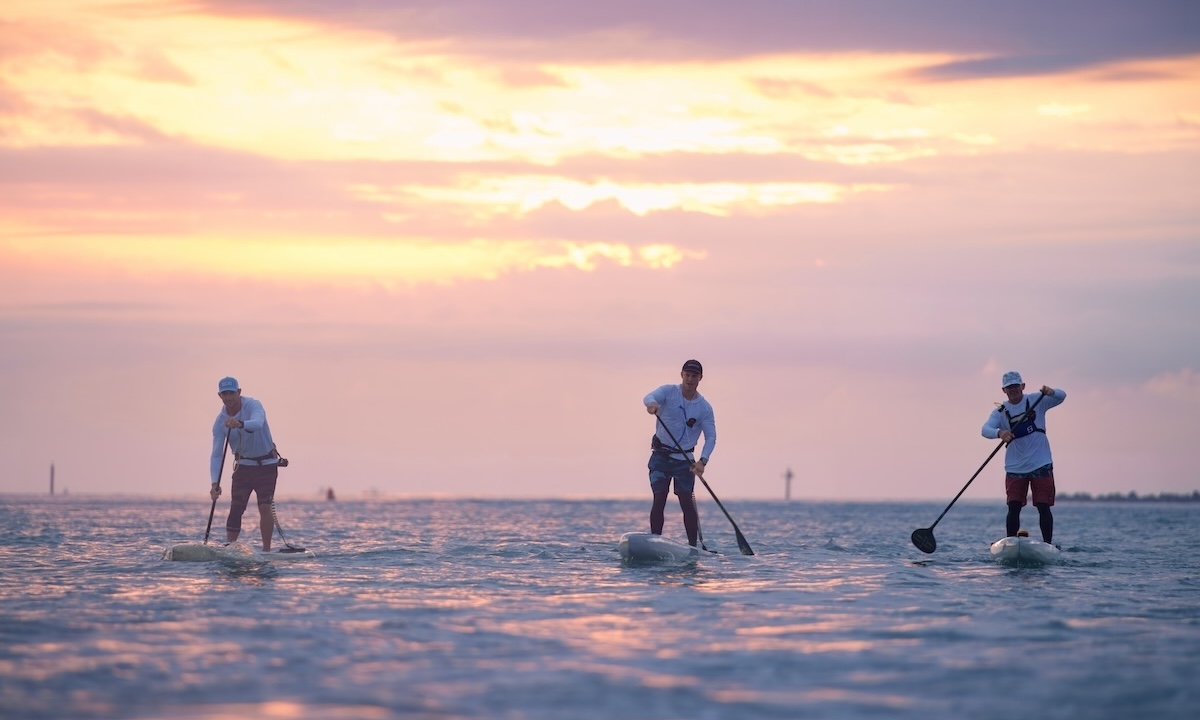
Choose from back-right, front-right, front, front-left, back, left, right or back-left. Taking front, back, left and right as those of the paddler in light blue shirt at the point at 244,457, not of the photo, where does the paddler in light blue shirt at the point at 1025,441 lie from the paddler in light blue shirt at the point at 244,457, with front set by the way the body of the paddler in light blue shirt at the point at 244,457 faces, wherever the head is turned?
back-left

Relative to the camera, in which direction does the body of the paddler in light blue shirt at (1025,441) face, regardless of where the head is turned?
toward the camera

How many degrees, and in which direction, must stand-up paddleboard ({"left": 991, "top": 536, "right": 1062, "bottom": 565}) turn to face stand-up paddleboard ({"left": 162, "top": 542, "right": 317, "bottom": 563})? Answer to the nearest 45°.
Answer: approximately 90° to its right

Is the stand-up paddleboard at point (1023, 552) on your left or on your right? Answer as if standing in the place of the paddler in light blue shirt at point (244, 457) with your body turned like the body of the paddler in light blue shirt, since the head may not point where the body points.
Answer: on your left

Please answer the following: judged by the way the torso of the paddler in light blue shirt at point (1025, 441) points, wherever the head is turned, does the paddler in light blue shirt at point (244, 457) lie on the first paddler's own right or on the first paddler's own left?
on the first paddler's own right

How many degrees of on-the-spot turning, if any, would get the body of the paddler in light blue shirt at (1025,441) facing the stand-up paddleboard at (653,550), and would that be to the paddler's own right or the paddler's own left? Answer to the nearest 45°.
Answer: approximately 45° to the paddler's own right

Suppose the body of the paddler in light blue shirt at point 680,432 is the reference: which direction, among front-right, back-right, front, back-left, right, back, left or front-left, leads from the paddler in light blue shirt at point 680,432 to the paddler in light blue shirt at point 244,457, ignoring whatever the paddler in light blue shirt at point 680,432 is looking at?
right

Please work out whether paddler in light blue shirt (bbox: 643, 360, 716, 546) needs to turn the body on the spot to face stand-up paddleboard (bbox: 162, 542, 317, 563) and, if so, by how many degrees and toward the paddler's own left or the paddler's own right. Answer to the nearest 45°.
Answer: approximately 90° to the paddler's own right

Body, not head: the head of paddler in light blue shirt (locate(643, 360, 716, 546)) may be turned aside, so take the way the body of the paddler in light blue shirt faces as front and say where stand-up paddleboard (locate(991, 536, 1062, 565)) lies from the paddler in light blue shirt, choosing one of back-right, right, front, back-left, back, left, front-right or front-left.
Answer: left

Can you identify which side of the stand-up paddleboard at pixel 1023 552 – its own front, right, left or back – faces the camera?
front

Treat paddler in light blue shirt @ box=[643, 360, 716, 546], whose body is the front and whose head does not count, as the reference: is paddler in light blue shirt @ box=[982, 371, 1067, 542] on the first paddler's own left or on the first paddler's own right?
on the first paddler's own left

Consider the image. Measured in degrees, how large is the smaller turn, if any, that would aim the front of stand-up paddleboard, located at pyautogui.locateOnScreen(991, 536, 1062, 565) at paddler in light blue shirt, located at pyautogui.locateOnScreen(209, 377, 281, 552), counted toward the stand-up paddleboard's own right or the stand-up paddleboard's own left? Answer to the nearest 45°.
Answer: approximately 90° to the stand-up paddleboard's own right

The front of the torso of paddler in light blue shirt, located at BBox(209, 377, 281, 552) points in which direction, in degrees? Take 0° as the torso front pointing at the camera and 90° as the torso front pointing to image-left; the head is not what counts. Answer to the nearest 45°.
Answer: approximately 45°
